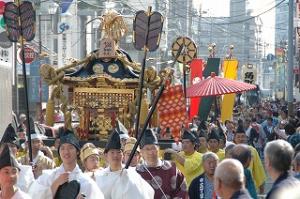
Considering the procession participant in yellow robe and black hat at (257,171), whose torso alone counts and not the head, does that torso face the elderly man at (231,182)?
yes

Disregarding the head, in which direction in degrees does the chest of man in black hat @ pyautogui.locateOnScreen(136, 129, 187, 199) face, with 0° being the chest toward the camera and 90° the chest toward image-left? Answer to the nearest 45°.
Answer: approximately 0°

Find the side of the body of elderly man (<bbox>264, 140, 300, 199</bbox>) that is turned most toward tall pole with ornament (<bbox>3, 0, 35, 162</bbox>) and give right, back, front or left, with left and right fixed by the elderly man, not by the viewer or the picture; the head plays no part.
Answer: front

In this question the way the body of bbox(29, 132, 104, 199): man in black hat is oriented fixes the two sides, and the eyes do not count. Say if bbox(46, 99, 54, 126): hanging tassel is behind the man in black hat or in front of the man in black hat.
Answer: behind
